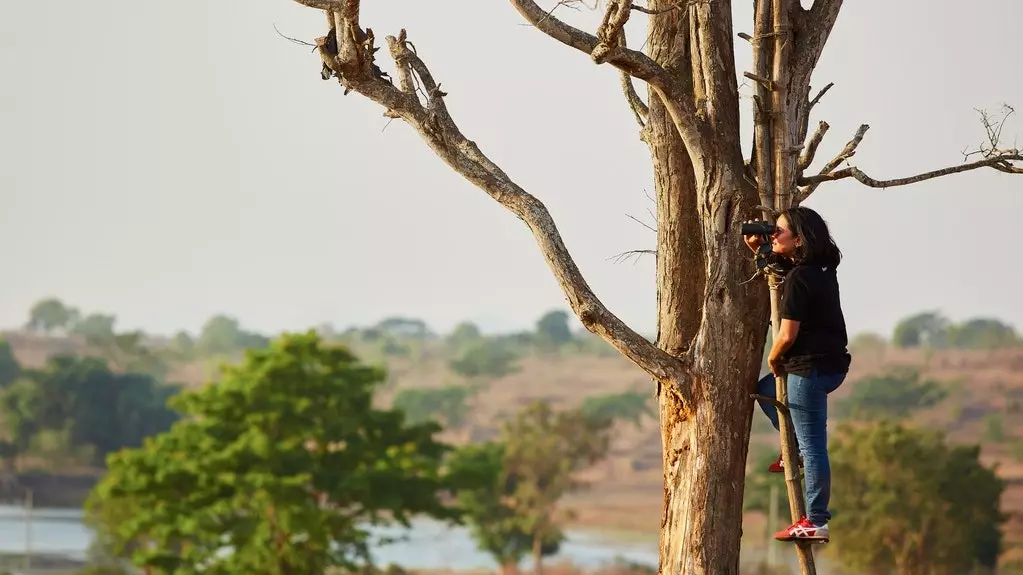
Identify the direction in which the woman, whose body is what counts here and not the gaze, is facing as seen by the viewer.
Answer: to the viewer's left

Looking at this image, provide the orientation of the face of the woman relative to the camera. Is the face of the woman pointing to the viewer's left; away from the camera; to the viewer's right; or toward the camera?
to the viewer's left
